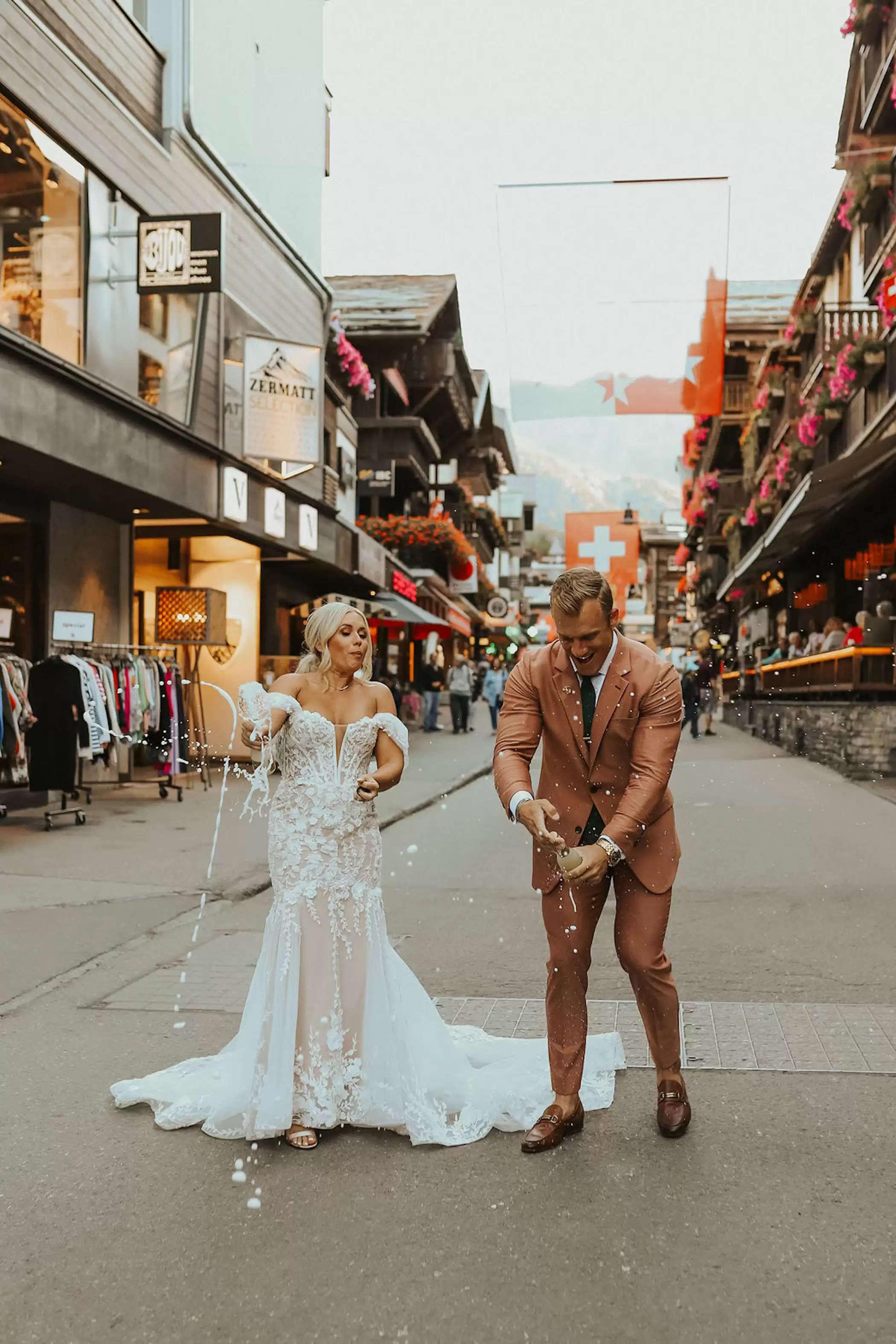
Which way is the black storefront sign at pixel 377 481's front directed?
toward the camera

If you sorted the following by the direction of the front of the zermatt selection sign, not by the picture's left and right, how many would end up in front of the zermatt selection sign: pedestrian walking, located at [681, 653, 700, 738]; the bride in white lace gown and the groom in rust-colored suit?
2

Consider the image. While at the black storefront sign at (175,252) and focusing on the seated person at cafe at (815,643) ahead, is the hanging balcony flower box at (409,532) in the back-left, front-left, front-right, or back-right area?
front-left

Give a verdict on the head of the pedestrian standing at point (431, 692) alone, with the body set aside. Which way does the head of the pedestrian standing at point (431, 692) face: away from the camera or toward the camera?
toward the camera

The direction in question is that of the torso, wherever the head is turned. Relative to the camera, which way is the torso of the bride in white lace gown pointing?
toward the camera

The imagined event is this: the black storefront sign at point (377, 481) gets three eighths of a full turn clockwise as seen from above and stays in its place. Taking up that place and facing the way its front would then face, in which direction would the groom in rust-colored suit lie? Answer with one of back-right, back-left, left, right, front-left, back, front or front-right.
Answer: back-left

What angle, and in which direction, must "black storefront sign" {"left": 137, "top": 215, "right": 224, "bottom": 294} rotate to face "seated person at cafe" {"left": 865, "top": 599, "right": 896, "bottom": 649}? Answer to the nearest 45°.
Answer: approximately 90° to its left

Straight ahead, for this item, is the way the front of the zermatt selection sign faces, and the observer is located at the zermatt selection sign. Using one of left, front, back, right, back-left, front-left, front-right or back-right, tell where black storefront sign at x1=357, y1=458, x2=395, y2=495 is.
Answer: back

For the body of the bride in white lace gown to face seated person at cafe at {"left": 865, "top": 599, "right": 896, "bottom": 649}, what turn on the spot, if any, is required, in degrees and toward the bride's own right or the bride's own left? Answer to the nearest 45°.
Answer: approximately 135° to the bride's own left

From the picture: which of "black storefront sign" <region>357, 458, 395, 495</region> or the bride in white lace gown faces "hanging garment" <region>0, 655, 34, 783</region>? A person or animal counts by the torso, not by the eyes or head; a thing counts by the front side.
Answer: the black storefront sign

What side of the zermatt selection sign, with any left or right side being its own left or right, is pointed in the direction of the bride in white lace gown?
front

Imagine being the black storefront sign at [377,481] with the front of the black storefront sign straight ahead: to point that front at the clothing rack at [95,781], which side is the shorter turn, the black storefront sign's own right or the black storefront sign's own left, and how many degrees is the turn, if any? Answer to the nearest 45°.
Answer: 0° — it already faces it

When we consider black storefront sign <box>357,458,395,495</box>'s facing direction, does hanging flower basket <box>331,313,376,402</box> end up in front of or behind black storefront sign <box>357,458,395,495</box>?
in front

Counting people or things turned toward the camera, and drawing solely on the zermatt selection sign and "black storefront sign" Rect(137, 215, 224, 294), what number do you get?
2

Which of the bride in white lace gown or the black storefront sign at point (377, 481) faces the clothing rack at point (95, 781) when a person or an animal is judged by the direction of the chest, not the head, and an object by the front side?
the black storefront sign

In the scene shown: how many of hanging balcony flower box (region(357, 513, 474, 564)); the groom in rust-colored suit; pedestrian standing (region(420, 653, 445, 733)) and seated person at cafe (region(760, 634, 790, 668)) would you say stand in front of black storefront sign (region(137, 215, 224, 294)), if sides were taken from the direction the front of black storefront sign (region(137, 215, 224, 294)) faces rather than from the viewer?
1
